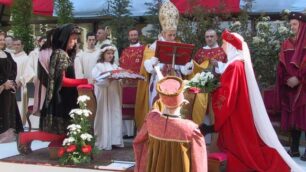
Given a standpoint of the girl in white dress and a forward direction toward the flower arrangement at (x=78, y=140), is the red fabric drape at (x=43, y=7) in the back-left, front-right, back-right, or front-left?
back-right

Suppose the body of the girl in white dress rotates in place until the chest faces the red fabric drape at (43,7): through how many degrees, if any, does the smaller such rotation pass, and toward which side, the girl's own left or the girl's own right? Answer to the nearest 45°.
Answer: approximately 135° to the girl's own left

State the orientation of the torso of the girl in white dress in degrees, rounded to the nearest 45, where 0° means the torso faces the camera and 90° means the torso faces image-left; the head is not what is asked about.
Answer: approximately 315°

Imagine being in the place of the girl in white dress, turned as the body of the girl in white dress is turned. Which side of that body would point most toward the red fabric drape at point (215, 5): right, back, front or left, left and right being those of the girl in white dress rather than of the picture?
left

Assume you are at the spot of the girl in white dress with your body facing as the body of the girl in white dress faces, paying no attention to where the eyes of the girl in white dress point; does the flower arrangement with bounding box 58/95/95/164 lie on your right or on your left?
on your right

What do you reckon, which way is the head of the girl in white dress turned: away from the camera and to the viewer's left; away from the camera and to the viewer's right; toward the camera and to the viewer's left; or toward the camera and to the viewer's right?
toward the camera and to the viewer's right
